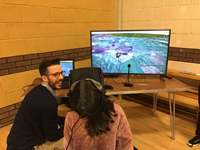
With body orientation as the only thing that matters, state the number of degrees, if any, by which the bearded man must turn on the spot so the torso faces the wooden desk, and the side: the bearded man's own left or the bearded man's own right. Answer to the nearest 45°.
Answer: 0° — they already face it

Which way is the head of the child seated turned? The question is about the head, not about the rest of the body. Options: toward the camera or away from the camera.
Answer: away from the camera

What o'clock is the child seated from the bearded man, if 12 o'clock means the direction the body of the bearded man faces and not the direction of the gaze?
The child seated is roughly at 2 o'clock from the bearded man.

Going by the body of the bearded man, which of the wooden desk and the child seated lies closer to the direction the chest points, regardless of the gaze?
the wooden desk

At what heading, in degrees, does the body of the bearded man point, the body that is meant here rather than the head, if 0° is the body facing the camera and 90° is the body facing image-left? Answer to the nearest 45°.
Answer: approximately 270°
